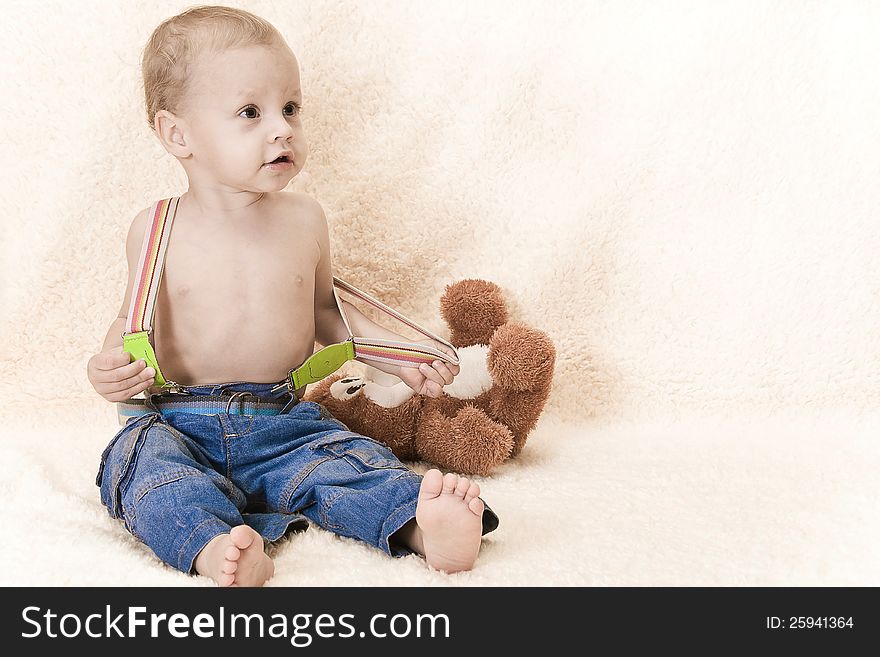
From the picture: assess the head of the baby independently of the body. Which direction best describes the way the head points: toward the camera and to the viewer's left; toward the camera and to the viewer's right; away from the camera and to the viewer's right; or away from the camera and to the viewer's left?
toward the camera and to the viewer's right

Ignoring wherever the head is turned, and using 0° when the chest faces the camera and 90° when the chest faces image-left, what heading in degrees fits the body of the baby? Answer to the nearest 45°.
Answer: approximately 315°
